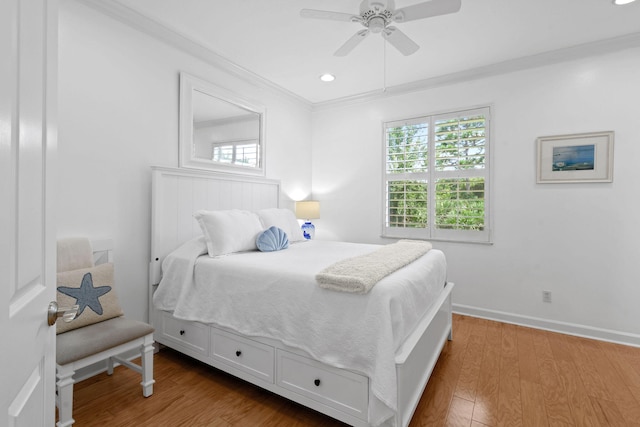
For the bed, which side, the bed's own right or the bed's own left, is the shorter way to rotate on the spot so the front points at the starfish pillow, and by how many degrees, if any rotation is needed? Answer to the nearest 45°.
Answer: approximately 135° to the bed's own right

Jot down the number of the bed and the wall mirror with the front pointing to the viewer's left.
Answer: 0

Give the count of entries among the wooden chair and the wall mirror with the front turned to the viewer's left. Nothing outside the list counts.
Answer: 0

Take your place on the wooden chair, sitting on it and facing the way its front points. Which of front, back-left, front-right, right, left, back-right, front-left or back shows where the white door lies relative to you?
front-right

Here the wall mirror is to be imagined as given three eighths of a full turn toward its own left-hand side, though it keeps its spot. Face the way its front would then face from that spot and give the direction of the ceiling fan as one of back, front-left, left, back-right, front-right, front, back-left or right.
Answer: back-right

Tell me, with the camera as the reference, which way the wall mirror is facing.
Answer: facing the viewer and to the right of the viewer

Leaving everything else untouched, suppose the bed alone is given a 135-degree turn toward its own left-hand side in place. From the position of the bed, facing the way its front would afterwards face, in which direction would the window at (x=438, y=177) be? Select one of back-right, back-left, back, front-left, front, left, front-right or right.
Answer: front-right

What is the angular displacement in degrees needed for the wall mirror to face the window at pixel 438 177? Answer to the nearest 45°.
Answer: approximately 45° to its left

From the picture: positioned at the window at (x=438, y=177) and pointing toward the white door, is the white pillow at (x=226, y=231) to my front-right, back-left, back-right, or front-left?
front-right
